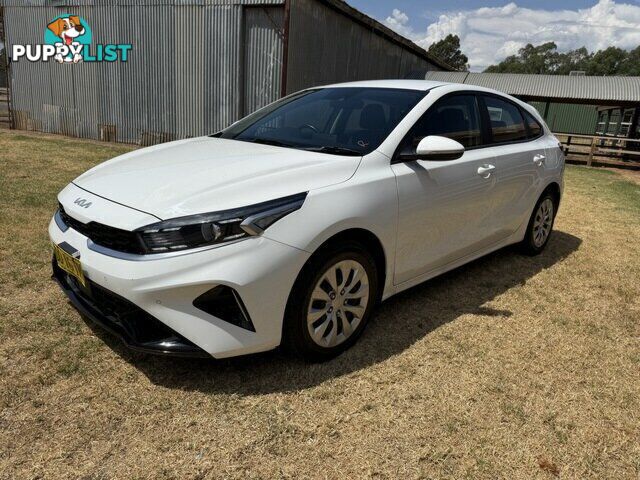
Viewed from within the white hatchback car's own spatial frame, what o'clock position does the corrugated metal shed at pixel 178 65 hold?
The corrugated metal shed is roughly at 4 o'clock from the white hatchback car.

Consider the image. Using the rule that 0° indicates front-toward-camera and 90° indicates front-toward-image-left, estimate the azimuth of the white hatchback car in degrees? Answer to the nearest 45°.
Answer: approximately 45°

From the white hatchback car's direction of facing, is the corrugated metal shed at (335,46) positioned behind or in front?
behind
